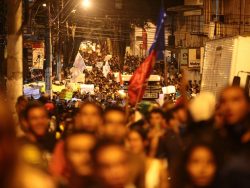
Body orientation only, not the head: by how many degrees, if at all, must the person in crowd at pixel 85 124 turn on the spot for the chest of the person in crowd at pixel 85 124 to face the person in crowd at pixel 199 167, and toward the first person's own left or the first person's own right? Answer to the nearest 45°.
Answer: approximately 45° to the first person's own left

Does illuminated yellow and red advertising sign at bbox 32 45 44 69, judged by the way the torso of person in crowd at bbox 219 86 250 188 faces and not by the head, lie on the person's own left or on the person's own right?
on the person's own right

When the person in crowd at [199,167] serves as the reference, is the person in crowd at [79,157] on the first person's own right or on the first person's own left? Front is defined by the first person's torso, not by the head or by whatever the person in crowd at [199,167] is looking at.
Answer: on the first person's own right

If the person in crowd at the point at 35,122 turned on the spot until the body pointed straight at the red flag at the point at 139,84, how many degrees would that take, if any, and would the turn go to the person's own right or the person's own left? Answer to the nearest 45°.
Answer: approximately 135° to the person's own left

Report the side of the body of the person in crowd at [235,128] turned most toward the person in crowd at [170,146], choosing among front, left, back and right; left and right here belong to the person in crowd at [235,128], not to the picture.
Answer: right

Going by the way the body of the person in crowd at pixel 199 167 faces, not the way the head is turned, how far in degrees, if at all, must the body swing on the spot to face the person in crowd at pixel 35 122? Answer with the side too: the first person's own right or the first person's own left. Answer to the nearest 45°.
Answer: approximately 135° to the first person's own right

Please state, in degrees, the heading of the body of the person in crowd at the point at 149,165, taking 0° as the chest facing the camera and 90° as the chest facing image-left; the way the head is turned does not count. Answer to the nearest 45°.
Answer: approximately 45°
